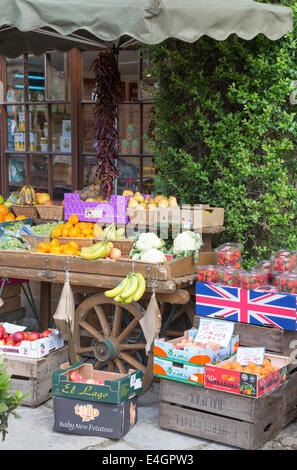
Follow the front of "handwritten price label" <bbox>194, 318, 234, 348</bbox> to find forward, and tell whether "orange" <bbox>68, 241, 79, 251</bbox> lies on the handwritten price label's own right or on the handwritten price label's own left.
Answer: on the handwritten price label's own right

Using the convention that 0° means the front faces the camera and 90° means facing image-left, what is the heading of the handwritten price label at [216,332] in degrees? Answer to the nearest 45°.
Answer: approximately 0°

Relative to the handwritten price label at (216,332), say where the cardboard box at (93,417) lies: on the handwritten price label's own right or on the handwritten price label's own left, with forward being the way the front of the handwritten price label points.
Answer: on the handwritten price label's own right

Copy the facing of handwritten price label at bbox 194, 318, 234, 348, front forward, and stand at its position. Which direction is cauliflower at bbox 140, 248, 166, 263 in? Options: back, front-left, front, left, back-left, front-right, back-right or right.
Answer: back-right

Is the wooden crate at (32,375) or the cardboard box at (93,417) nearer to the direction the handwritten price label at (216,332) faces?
the cardboard box

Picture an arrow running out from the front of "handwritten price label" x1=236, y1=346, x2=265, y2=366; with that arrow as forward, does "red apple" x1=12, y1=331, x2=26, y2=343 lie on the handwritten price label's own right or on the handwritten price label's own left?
on the handwritten price label's own right

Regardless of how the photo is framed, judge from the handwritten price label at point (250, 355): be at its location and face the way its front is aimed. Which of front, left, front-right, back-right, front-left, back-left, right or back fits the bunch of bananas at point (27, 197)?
back-right

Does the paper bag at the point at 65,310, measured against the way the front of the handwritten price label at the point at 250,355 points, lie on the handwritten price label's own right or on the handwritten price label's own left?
on the handwritten price label's own right

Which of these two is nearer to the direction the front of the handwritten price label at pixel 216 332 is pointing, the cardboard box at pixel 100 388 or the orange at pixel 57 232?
the cardboard box

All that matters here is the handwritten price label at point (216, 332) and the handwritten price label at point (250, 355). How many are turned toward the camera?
2

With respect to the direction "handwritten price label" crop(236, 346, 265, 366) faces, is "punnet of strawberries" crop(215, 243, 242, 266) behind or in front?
behind

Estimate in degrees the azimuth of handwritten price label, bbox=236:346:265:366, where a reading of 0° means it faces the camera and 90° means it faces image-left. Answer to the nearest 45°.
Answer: approximately 0°

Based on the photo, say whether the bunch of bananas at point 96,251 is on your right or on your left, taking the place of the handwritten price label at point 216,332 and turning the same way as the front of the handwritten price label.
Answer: on your right

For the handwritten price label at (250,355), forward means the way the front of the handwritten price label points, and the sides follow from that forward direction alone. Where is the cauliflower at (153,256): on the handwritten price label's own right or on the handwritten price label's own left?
on the handwritten price label's own right
